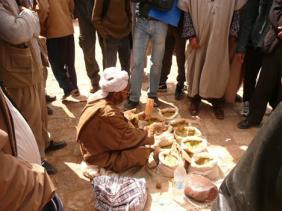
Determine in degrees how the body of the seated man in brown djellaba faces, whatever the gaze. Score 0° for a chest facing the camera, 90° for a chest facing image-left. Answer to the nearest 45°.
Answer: approximately 270°
